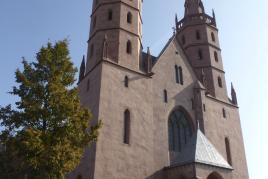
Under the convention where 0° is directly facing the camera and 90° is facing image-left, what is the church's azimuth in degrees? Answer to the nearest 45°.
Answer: approximately 315°

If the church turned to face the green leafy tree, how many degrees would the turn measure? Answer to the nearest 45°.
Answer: approximately 90° to its right
